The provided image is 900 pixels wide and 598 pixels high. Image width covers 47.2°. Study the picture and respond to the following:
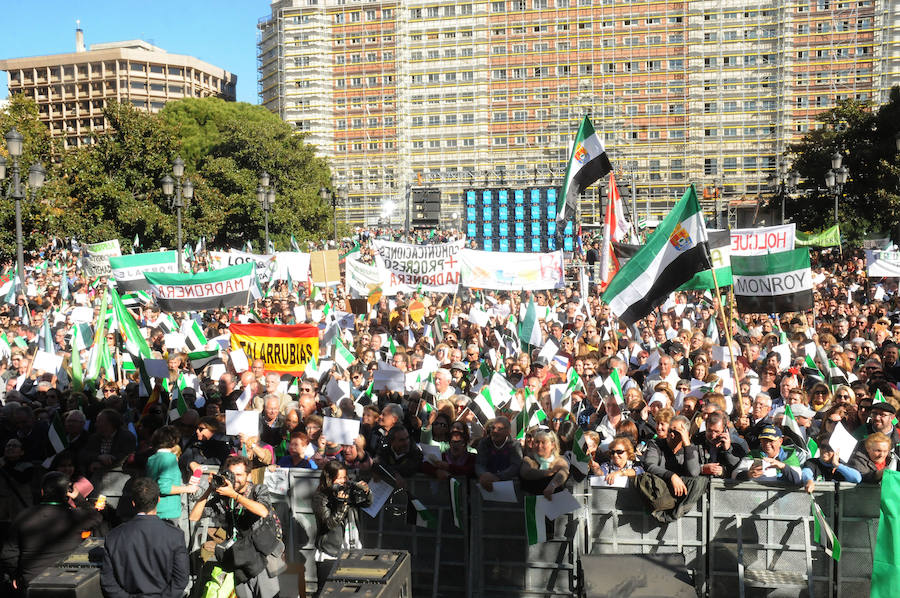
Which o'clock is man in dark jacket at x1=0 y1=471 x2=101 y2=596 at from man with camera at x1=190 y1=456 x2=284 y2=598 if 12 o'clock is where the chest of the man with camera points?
The man in dark jacket is roughly at 2 o'clock from the man with camera.

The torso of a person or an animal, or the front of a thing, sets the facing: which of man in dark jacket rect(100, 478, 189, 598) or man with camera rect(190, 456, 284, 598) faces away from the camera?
the man in dark jacket

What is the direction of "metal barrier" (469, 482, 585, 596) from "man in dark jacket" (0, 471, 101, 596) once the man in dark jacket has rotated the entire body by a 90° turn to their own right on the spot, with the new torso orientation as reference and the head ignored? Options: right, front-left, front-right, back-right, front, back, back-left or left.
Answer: front

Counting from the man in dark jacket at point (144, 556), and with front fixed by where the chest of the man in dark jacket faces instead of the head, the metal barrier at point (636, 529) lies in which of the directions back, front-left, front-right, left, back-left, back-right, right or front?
right

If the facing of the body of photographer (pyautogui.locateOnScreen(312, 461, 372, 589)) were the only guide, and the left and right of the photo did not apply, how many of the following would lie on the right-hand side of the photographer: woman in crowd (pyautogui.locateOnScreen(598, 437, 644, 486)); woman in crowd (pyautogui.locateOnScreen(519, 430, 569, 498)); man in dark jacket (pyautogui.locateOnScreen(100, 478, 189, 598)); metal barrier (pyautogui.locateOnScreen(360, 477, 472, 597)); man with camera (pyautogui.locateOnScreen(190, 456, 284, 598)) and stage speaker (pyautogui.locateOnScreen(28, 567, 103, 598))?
3

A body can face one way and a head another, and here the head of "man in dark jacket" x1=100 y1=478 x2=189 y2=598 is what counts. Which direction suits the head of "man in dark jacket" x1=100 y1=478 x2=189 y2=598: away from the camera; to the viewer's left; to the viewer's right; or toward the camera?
away from the camera

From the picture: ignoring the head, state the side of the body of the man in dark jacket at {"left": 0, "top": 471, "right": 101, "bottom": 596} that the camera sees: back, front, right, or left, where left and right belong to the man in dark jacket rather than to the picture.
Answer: back

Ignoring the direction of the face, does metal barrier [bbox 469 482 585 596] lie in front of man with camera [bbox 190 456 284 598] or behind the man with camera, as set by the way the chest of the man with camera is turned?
behind

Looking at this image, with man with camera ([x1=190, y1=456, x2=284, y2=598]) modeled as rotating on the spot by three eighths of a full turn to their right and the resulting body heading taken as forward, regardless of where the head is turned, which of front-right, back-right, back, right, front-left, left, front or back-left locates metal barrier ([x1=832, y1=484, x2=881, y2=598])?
right

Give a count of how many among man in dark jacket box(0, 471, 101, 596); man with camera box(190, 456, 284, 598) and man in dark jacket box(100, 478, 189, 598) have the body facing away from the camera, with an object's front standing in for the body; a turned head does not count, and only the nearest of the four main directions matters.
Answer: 2

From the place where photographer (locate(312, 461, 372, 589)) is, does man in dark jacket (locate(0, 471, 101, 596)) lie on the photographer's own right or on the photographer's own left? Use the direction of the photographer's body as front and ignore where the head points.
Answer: on the photographer's own right

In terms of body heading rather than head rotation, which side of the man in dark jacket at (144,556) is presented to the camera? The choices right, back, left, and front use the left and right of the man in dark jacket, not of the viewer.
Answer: back

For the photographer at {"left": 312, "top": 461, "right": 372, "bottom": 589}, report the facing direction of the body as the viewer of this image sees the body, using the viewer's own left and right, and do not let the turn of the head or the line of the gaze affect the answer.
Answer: facing the viewer and to the right of the viewer

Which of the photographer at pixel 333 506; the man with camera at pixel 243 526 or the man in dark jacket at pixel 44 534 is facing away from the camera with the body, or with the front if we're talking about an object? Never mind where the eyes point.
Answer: the man in dark jacket

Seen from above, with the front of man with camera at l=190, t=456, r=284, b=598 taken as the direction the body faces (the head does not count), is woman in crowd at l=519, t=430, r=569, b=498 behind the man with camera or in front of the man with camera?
behind

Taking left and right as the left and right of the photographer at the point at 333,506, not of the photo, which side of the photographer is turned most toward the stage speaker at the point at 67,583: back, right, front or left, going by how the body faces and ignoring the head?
right

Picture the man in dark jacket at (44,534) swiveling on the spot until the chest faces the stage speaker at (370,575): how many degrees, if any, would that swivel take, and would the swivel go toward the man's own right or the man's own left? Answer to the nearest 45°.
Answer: approximately 135° to the man's own right

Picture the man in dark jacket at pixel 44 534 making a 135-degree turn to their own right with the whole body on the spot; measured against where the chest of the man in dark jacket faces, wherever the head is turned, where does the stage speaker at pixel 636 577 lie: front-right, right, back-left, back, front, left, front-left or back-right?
front
